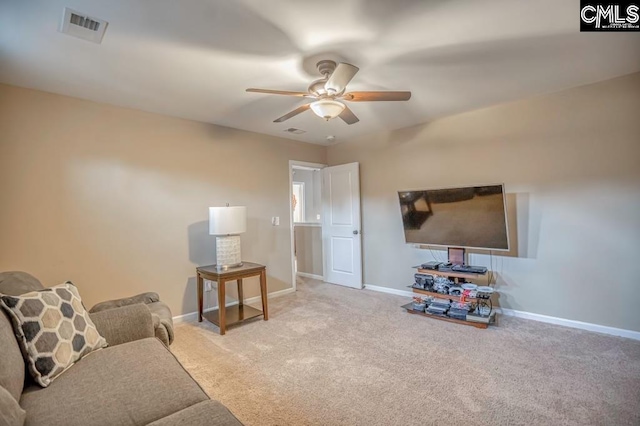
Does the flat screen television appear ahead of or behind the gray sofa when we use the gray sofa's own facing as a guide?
ahead

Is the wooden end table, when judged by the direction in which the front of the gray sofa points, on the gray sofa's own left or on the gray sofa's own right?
on the gray sofa's own left

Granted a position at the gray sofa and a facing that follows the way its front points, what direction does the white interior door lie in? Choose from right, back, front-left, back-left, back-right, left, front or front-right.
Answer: front-left

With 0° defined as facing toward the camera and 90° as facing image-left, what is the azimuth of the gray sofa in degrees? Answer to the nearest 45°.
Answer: approximately 270°

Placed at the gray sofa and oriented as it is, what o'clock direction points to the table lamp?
The table lamp is roughly at 10 o'clock from the gray sofa.

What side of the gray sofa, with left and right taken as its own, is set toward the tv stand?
front
